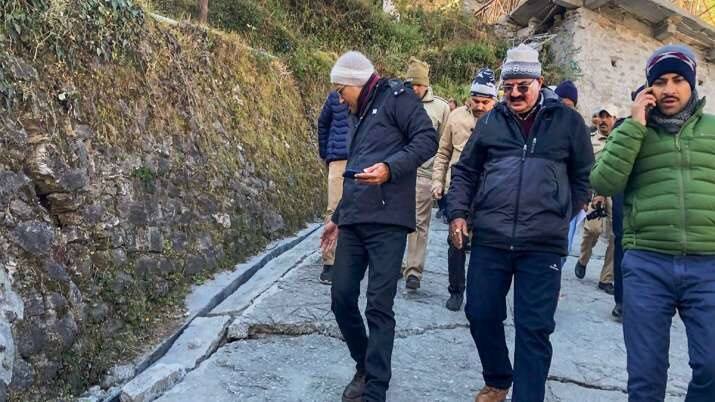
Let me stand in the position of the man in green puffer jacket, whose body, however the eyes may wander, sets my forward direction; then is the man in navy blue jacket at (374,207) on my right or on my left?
on my right

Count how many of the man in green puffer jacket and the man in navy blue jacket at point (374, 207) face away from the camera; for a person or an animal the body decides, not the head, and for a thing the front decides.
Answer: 0

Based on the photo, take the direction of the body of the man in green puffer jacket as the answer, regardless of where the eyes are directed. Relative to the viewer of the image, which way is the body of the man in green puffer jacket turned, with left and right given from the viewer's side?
facing the viewer

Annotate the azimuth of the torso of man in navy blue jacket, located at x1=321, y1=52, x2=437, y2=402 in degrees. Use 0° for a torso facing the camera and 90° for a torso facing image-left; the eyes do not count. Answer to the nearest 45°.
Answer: approximately 45°

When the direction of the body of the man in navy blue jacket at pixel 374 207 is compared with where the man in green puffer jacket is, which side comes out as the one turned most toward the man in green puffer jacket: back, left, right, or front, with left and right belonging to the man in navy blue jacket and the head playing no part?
left

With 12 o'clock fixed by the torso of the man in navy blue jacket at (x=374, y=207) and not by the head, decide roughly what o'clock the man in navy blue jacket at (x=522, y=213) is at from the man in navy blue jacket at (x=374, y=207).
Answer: the man in navy blue jacket at (x=522, y=213) is roughly at 8 o'clock from the man in navy blue jacket at (x=374, y=207).

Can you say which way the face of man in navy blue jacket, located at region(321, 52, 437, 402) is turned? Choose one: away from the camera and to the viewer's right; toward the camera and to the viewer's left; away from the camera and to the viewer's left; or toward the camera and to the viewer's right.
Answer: toward the camera and to the viewer's left

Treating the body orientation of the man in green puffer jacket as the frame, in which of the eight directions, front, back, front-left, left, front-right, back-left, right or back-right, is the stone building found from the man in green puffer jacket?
back

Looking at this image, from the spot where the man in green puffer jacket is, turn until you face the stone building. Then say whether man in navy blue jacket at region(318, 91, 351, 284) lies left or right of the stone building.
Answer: left

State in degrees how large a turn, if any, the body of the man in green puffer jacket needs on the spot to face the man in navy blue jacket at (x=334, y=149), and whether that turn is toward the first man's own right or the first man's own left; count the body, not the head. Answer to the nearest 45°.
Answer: approximately 135° to the first man's own right

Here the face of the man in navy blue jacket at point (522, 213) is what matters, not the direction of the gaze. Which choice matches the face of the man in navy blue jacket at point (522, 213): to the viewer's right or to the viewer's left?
to the viewer's left
